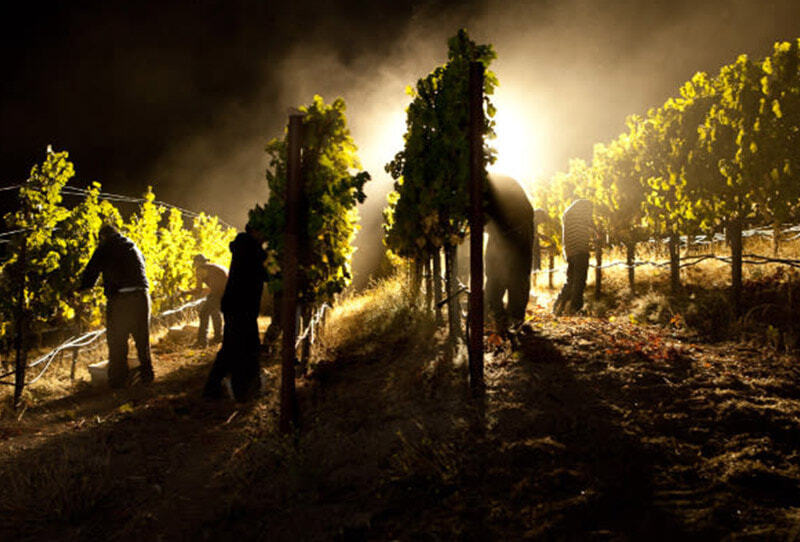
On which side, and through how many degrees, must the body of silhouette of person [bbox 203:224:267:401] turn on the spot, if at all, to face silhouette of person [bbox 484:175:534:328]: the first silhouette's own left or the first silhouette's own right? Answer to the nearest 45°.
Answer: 0° — they already face them

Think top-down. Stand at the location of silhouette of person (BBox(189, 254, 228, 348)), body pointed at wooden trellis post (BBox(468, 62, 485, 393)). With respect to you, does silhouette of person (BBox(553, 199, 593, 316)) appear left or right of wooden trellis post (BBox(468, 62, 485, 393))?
left

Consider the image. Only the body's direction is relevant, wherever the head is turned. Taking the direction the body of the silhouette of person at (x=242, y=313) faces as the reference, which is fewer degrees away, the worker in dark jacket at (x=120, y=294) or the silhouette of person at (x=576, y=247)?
the silhouette of person

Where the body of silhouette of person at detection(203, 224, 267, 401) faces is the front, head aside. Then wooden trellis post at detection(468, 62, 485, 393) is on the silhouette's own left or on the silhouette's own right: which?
on the silhouette's own right

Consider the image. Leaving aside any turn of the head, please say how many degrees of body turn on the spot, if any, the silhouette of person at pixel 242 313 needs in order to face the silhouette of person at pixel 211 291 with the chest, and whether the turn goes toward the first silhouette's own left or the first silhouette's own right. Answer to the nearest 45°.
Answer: approximately 90° to the first silhouette's own left

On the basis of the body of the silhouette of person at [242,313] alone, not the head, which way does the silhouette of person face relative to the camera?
to the viewer's right

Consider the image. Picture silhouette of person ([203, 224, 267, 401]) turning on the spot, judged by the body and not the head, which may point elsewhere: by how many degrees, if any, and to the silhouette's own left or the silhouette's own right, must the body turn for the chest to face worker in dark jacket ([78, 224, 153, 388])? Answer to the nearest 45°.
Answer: approximately 135° to the silhouette's own left

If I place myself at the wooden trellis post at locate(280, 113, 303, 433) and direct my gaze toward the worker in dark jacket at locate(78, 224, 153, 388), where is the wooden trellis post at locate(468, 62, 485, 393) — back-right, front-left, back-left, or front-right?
back-right
